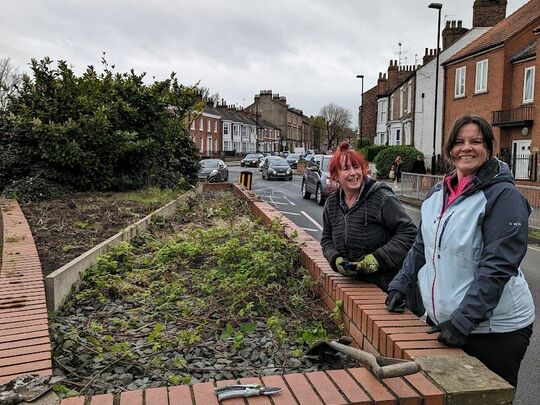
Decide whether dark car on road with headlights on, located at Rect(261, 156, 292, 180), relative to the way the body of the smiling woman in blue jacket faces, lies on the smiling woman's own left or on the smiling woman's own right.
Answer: on the smiling woman's own right

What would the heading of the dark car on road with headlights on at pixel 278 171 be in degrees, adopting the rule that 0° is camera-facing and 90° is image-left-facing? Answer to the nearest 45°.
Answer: approximately 315°

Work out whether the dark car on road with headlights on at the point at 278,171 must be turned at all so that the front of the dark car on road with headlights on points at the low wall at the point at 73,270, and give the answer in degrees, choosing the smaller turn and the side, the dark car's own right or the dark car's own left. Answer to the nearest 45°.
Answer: approximately 45° to the dark car's own right

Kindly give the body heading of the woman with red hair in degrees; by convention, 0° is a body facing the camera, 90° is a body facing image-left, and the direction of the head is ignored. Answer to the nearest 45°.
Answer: approximately 45°

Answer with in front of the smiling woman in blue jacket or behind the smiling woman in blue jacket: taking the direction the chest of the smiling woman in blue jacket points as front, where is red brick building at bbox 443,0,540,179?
behind
